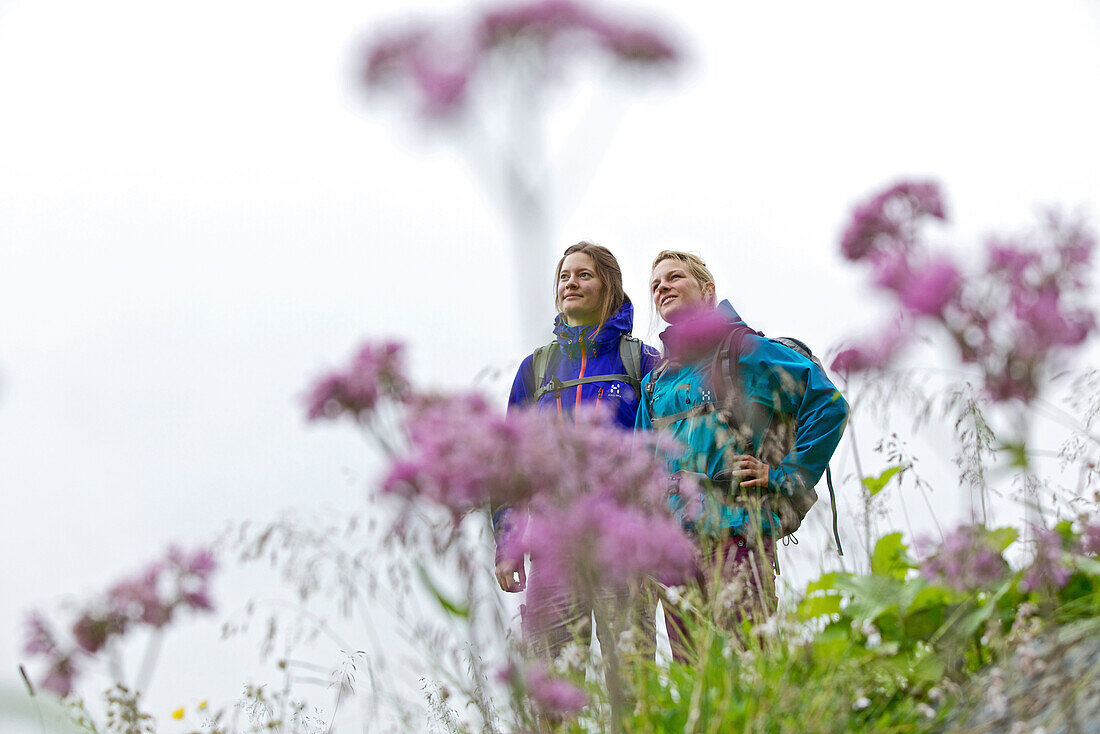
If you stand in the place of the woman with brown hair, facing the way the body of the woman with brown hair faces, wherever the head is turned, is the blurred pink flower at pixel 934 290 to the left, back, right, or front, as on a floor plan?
front

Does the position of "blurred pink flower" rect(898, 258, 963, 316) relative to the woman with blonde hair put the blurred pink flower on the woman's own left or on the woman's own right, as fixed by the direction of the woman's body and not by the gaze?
on the woman's own left

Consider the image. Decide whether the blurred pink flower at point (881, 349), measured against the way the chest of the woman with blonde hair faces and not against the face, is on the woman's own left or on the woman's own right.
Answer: on the woman's own left

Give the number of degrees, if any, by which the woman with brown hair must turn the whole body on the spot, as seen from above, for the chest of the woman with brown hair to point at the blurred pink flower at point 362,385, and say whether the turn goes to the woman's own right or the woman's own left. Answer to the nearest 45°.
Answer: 0° — they already face it

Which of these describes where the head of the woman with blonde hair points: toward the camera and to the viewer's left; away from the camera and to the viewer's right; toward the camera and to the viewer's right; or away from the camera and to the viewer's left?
toward the camera and to the viewer's left

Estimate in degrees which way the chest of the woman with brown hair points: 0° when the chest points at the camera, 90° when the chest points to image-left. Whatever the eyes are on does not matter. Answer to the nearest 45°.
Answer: approximately 0°

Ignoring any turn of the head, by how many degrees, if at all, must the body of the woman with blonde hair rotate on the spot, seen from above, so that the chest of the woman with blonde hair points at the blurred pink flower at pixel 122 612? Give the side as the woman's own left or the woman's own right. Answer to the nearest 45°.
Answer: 0° — they already face it

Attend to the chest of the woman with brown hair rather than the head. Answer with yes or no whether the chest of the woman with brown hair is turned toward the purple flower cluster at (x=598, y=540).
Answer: yes

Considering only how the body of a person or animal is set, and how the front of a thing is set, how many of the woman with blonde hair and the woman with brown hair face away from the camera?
0

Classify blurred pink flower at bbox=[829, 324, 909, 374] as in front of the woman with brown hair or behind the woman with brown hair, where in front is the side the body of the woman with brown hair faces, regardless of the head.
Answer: in front

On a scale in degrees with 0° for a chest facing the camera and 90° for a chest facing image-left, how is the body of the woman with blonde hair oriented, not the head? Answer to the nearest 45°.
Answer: approximately 45°

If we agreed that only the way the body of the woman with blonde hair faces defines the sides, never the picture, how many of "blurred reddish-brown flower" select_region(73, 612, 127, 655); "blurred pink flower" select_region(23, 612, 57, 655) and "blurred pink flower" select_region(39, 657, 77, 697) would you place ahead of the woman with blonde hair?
3

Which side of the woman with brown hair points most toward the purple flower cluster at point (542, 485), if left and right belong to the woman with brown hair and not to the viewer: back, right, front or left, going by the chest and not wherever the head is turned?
front
